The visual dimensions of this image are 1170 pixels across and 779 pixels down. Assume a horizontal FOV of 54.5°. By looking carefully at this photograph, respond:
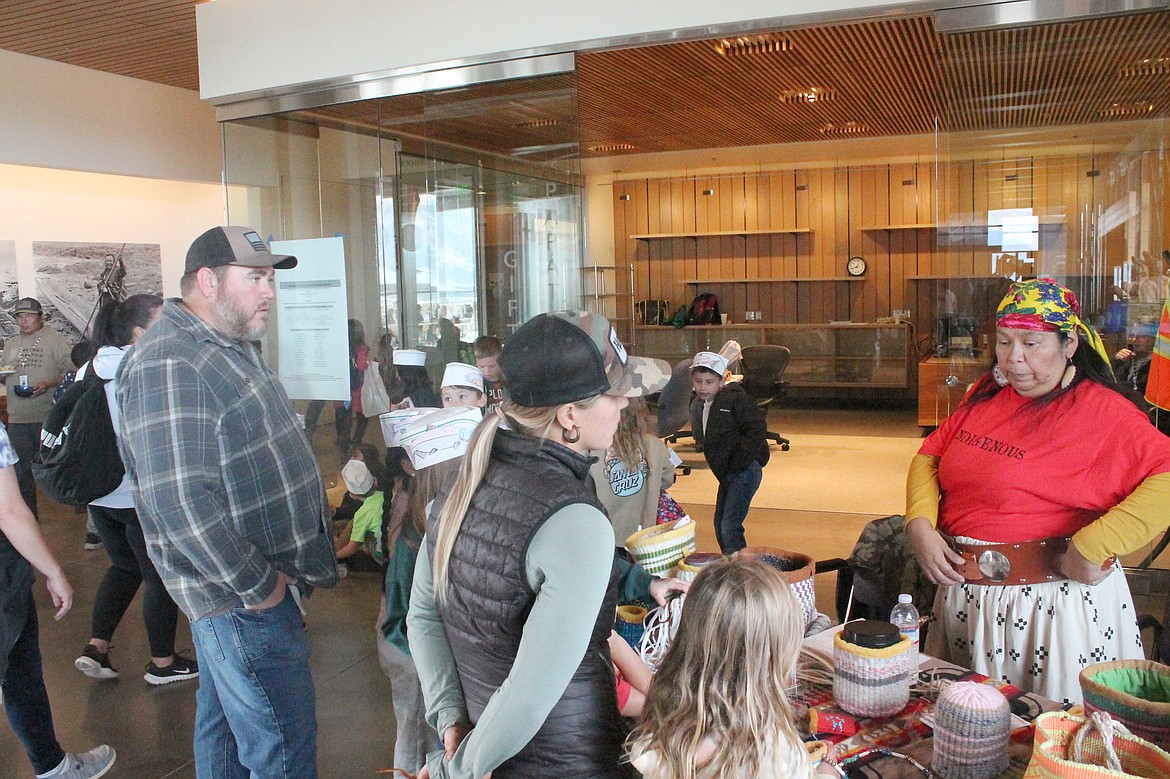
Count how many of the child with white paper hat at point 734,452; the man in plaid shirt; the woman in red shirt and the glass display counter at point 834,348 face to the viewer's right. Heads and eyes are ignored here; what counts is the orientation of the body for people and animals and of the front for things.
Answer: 1

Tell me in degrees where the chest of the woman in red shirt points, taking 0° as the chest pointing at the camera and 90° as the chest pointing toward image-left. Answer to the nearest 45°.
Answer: approximately 45°

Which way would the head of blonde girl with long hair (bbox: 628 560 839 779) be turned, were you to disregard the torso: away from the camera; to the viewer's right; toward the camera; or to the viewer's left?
away from the camera

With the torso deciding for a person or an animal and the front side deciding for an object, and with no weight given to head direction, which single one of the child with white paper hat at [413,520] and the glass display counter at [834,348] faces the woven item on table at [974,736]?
the glass display counter

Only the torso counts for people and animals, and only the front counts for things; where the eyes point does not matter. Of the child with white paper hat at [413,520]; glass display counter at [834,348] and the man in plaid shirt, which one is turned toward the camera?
the glass display counter

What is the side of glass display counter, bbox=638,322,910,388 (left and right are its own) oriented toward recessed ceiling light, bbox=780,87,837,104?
front

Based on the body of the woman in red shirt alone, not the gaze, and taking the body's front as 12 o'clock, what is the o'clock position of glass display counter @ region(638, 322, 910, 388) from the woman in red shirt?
The glass display counter is roughly at 4 o'clock from the woman in red shirt.

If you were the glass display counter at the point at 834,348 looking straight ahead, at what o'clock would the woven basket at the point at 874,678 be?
The woven basket is roughly at 12 o'clock from the glass display counter.

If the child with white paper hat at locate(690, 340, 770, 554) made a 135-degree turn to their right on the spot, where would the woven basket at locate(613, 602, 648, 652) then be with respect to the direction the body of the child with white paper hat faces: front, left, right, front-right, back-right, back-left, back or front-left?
back

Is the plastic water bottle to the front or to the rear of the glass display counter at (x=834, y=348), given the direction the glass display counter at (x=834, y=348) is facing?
to the front

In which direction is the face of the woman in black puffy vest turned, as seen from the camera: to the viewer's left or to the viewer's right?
to the viewer's right

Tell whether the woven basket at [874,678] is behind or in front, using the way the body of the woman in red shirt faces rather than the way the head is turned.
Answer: in front

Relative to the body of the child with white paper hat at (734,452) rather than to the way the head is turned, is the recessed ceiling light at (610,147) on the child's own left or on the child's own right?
on the child's own right

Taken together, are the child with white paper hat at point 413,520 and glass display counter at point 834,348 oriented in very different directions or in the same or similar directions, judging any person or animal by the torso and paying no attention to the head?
very different directions

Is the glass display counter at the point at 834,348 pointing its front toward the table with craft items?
yes

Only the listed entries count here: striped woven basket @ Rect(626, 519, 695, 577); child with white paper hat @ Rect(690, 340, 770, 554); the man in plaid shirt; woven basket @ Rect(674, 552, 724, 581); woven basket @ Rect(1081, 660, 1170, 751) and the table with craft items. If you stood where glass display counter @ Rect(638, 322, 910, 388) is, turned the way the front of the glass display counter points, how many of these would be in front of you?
6

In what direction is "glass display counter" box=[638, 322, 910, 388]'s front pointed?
toward the camera

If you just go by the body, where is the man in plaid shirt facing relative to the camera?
to the viewer's right
